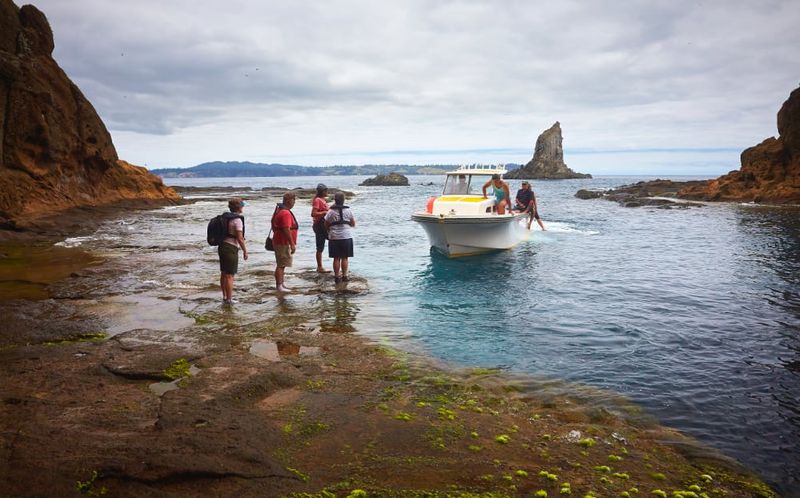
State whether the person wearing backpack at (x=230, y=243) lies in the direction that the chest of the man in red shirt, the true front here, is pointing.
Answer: no

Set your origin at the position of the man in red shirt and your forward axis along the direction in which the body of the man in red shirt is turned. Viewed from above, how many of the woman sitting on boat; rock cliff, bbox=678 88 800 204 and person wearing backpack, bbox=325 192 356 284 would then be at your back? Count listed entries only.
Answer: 0

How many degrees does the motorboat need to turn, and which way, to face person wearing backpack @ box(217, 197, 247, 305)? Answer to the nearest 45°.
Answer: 0° — it already faces them

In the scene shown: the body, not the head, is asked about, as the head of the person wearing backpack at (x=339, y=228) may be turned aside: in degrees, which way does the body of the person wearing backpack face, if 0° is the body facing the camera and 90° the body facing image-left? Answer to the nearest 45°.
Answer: approximately 180°

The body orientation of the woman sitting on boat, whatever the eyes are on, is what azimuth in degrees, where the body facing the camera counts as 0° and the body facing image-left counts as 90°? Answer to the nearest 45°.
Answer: approximately 45°

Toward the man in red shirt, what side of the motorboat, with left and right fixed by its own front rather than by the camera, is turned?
front

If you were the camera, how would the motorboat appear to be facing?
facing the viewer and to the left of the viewer

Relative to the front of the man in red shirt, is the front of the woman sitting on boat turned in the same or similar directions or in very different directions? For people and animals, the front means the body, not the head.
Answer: very different directions

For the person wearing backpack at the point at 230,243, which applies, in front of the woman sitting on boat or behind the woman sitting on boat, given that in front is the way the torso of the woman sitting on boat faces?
in front

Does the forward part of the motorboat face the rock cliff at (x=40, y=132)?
no

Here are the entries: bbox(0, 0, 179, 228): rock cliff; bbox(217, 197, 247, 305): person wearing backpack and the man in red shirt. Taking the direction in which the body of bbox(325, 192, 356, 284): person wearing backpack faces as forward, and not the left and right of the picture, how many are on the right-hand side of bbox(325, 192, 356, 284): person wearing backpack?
0
